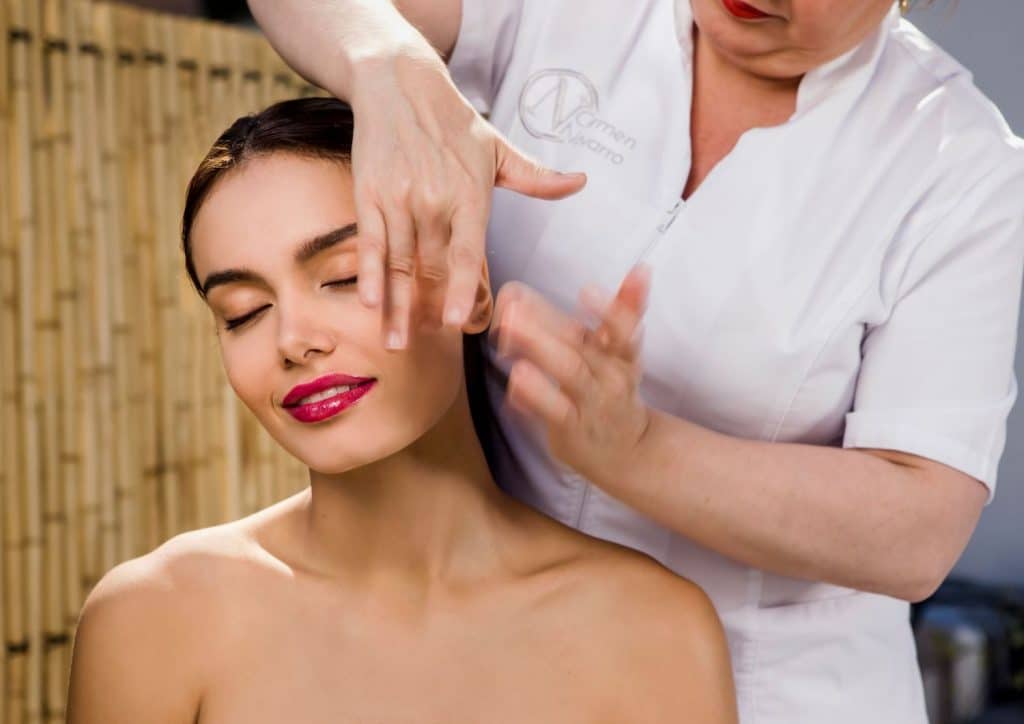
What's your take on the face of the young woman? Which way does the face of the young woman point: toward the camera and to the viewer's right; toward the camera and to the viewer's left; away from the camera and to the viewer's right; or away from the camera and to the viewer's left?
toward the camera and to the viewer's left

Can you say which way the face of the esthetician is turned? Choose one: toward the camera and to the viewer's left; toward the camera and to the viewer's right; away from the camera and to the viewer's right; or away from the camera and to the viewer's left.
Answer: toward the camera and to the viewer's left

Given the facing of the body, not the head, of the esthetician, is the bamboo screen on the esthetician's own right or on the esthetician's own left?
on the esthetician's own right

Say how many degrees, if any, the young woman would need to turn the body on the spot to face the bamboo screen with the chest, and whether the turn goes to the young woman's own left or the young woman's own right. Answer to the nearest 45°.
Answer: approximately 135° to the young woman's own right

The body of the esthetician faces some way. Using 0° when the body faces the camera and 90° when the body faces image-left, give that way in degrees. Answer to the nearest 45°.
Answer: approximately 45°
